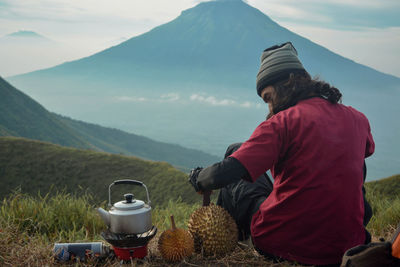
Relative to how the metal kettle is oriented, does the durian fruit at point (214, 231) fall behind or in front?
behind

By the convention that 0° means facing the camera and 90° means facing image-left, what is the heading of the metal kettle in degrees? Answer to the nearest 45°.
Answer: approximately 90°

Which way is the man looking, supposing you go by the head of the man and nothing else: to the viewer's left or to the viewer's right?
to the viewer's left

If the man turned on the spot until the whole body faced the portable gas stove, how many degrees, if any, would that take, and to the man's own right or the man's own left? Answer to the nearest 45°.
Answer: approximately 45° to the man's own left

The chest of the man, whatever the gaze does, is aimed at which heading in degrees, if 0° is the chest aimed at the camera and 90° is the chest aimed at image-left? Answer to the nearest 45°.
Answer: approximately 135°
